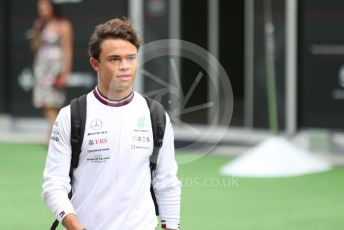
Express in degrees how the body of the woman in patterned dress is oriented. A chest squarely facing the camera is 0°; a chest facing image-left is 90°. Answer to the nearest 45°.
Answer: approximately 45°

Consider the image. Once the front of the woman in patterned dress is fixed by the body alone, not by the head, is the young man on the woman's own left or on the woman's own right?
on the woman's own left
